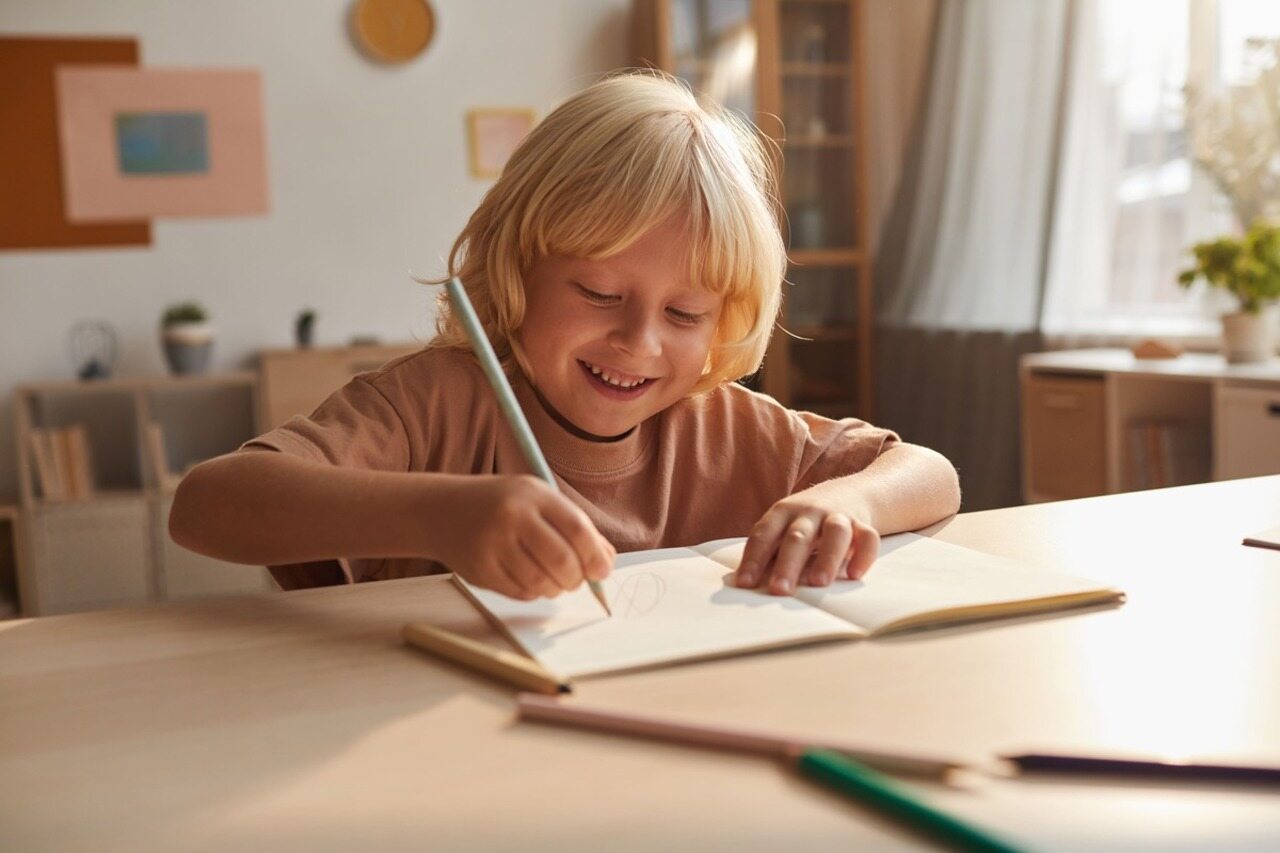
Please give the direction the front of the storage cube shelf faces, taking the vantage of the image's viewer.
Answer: facing the viewer

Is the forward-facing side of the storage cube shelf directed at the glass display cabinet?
no

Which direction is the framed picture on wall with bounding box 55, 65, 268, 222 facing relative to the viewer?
toward the camera

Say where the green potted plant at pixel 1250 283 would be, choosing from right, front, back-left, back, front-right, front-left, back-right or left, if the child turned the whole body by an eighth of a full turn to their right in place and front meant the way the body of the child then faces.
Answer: back

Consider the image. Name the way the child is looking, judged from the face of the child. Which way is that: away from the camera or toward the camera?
toward the camera

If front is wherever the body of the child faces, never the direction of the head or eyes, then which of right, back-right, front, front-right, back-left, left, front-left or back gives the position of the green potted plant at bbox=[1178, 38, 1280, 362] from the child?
back-left

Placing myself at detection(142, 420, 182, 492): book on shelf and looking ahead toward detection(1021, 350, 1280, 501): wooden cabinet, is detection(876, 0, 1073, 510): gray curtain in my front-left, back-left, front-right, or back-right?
front-left

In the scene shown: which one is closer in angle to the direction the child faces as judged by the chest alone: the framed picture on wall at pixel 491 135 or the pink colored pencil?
the pink colored pencil

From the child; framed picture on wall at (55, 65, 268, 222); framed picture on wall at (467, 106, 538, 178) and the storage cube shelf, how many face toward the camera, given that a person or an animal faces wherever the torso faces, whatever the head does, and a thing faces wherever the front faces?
4

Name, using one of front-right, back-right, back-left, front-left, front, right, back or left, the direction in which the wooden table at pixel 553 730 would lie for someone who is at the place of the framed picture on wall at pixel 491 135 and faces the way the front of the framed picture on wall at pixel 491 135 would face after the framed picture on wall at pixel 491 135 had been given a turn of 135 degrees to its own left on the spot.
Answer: back-right

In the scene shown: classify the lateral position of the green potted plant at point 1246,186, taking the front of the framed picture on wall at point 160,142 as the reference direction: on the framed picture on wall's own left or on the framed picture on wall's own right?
on the framed picture on wall's own left

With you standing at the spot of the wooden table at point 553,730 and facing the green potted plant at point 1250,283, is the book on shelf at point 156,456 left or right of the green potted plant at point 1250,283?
left

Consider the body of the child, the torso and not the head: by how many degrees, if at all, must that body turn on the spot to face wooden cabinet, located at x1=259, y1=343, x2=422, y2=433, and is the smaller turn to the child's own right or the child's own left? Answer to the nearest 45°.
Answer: approximately 180°

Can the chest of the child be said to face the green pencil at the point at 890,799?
yes
